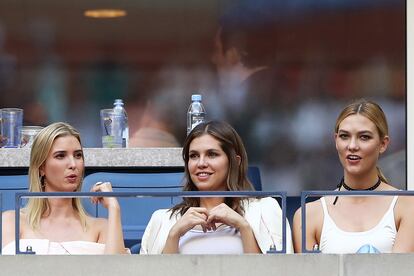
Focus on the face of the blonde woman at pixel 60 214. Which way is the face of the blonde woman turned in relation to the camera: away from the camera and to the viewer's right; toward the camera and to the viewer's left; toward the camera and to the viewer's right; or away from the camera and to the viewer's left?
toward the camera and to the viewer's right

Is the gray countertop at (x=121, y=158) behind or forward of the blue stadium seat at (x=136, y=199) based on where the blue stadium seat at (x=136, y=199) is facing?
behind

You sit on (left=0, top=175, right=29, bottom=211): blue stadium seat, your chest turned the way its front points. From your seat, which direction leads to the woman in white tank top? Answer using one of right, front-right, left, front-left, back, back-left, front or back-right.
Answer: front-left

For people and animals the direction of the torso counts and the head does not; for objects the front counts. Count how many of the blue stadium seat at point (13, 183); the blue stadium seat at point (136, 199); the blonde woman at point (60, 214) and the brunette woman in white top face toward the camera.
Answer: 4

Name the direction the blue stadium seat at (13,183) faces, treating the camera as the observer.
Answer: facing the viewer

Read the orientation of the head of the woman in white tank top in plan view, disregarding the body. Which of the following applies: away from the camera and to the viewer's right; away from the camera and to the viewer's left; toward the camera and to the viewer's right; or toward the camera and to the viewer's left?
toward the camera and to the viewer's left

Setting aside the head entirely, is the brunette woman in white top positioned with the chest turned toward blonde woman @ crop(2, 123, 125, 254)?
no

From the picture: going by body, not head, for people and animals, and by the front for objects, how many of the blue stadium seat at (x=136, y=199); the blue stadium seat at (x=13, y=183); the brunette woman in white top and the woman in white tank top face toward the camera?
4

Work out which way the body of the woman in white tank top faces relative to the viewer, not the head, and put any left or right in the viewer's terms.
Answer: facing the viewer

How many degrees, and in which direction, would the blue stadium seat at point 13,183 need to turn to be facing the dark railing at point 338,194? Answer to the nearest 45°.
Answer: approximately 45° to its left

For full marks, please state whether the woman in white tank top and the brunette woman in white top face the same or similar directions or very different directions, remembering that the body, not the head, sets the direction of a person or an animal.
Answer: same or similar directions

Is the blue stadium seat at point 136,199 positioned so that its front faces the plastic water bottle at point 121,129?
no

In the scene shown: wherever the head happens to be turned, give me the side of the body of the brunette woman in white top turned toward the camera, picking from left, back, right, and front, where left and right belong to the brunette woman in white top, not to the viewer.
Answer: front
